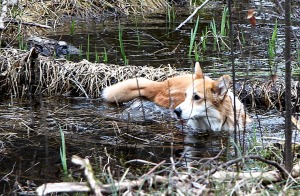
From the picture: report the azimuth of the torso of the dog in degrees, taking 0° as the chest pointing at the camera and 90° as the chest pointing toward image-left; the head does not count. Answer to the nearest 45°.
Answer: approximately 315°

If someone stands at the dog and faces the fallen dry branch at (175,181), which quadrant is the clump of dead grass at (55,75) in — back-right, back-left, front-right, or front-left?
back-right

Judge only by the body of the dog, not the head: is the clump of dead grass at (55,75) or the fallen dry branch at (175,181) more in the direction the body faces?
the fallen dry branch

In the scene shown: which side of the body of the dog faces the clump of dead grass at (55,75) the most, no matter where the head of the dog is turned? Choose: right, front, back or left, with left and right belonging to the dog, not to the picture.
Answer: back
